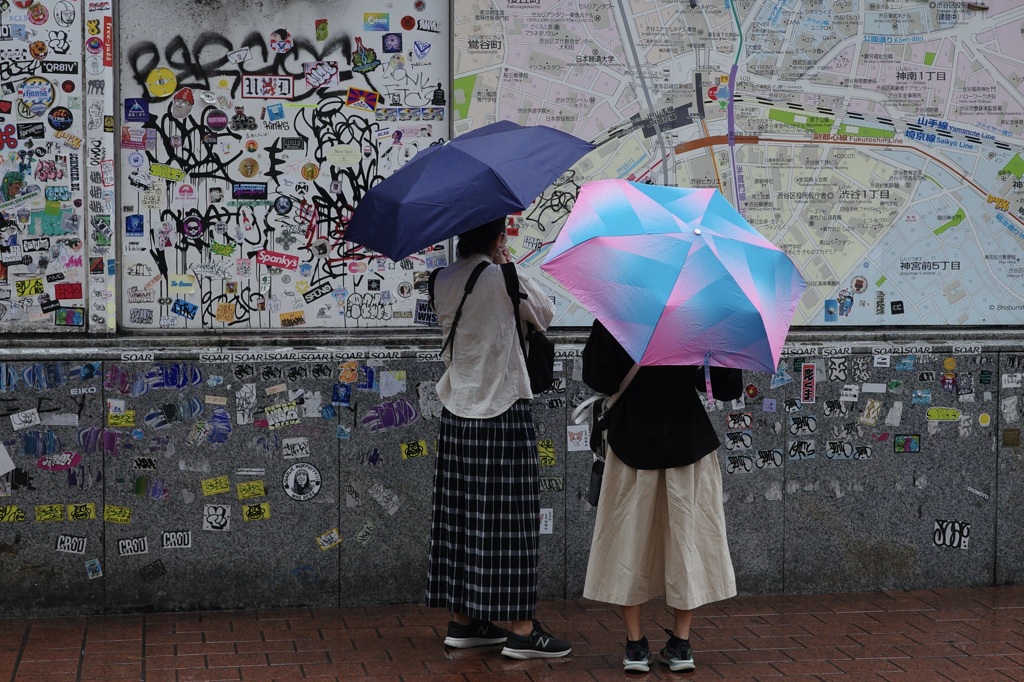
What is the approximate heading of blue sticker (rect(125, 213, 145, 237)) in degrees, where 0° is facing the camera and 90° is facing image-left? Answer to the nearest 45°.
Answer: approximately 0°

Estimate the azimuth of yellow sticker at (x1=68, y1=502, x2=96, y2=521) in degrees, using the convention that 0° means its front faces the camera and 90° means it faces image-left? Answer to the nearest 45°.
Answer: approximately 0°

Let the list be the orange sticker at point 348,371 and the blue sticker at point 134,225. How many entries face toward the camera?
2

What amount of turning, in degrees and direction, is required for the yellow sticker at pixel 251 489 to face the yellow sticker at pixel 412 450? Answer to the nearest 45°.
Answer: approximately 90° to its left

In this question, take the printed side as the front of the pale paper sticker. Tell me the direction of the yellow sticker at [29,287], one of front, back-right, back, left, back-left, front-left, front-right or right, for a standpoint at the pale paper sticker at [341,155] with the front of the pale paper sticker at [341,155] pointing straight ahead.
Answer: right
